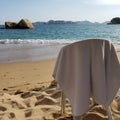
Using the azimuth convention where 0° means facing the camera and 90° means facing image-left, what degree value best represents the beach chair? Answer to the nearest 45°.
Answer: approximately 135°
